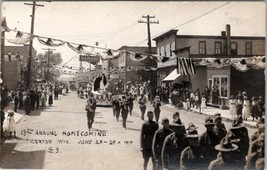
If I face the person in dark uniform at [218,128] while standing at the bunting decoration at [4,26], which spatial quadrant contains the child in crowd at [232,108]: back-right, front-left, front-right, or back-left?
front-left

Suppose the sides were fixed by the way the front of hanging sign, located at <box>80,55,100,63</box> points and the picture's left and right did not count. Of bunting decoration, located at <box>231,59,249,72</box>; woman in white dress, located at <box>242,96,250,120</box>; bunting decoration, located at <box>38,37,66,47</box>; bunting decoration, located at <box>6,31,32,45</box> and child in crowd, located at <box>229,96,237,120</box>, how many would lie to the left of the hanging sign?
3

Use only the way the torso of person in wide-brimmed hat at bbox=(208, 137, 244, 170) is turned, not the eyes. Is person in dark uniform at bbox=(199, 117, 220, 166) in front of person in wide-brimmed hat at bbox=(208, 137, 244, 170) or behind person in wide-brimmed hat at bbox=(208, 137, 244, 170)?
in front

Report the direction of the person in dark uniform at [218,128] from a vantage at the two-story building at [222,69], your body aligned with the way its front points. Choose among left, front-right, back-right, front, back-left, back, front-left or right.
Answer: front-left

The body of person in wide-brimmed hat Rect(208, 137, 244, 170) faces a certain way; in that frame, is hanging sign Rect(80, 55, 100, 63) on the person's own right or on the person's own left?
on the person's own left

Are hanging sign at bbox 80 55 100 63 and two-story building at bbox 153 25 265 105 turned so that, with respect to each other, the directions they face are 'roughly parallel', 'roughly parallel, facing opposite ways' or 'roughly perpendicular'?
roughly perpendicular

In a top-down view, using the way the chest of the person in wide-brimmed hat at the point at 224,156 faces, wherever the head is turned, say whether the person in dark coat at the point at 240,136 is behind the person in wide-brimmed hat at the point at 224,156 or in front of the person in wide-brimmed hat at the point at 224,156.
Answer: in front

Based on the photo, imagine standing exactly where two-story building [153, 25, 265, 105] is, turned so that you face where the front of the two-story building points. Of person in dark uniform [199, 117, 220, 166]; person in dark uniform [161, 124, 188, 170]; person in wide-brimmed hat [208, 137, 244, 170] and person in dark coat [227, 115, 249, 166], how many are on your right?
0

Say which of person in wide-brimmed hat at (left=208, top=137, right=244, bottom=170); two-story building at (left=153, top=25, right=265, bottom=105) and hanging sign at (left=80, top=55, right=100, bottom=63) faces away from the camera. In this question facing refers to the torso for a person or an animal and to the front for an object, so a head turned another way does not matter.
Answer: the person in wide-brimmed hat

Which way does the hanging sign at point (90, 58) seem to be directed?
toward the camera

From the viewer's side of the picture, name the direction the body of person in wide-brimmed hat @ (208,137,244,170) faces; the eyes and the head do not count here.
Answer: away from the camera

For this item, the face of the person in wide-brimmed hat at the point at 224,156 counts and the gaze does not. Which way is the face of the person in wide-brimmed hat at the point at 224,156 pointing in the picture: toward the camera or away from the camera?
away from the camera

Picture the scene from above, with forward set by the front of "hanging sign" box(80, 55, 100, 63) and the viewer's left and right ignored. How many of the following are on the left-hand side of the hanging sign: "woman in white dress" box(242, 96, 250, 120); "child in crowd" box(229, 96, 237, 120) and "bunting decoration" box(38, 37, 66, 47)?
2

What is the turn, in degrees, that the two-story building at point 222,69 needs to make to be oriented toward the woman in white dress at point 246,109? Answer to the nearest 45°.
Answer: approximately 45° to its left

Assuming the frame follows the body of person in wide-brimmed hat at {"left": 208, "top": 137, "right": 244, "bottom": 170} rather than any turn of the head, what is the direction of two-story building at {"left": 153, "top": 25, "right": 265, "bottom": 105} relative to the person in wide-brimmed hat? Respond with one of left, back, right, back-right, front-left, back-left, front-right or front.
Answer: front

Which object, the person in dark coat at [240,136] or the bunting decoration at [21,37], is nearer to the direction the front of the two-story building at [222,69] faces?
the bunting decoration
